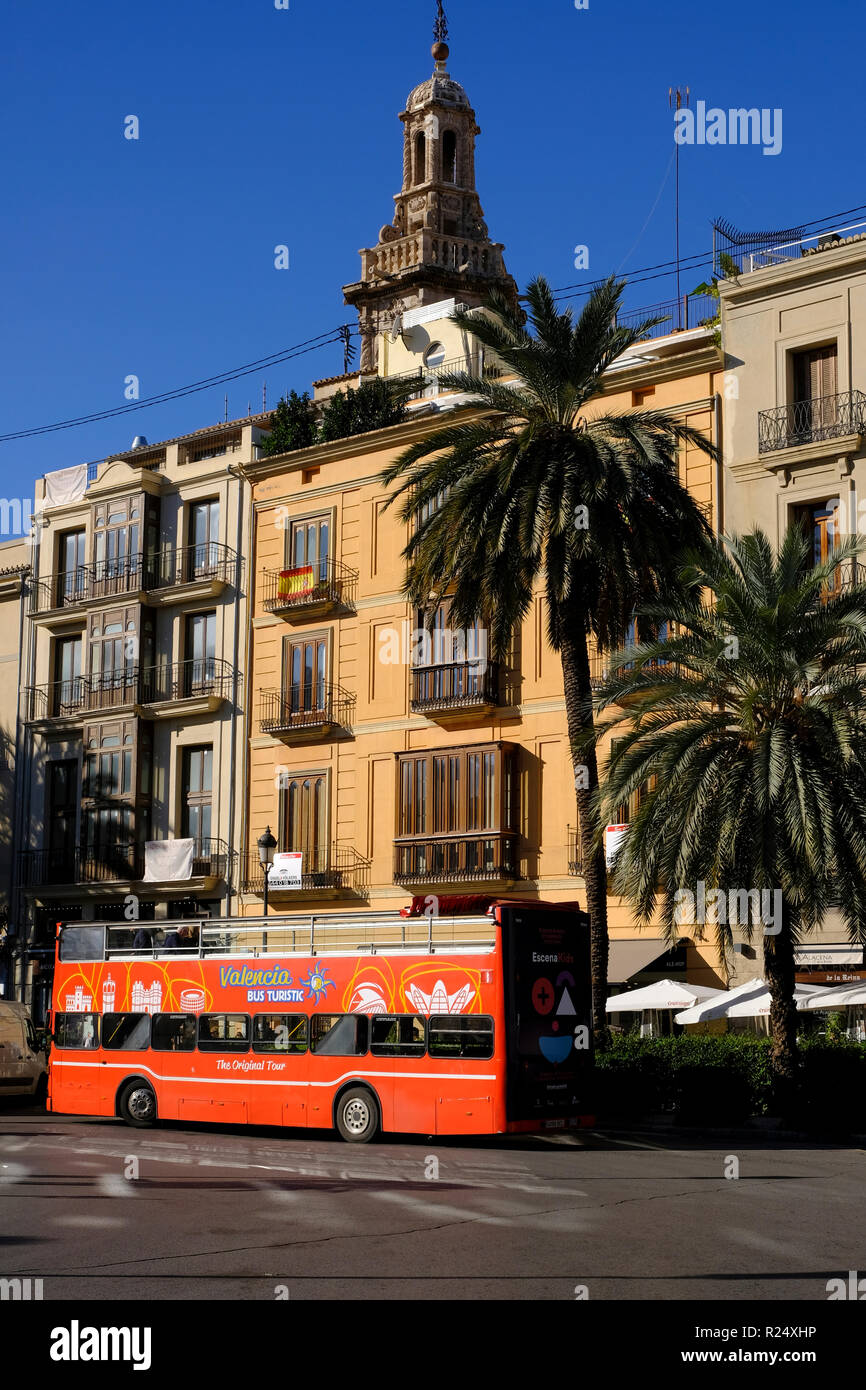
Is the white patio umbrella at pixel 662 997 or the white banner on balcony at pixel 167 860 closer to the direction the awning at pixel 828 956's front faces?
the white patio umbrella

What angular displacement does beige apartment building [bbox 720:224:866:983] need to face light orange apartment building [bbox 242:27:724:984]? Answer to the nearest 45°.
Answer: approximately 90° to its right

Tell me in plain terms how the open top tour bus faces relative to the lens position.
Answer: facing away from the viewer and to the left of the viewer

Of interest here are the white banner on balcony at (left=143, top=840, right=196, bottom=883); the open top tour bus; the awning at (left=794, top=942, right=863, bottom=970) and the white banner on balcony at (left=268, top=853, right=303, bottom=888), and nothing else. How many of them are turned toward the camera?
3

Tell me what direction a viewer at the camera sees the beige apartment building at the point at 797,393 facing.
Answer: facing the viewer and to the left of the viewer

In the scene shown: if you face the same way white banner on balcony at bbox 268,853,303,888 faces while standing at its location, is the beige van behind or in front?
in front

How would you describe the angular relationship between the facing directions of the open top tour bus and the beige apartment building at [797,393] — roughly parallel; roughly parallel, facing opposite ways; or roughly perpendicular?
roughly perpendicular

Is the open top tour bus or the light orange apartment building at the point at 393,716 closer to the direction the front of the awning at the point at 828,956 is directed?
the open top tour bus

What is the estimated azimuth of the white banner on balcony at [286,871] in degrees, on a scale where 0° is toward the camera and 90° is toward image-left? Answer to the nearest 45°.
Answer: approximately 0°

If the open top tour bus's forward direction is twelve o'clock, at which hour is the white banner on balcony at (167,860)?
The white banner on balcony is roughly at 1 o'clock from the open top tour bus.
